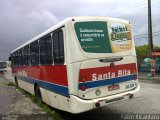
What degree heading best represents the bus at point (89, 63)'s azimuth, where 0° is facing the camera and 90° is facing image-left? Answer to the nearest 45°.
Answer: approximately 135°
